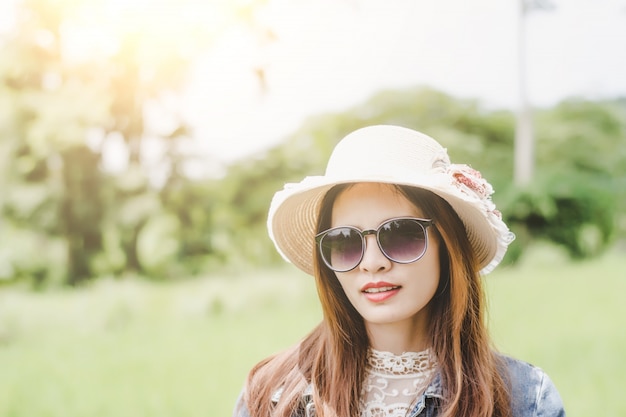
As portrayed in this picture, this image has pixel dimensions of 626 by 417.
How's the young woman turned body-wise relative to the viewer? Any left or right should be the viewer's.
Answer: facing the viewer
